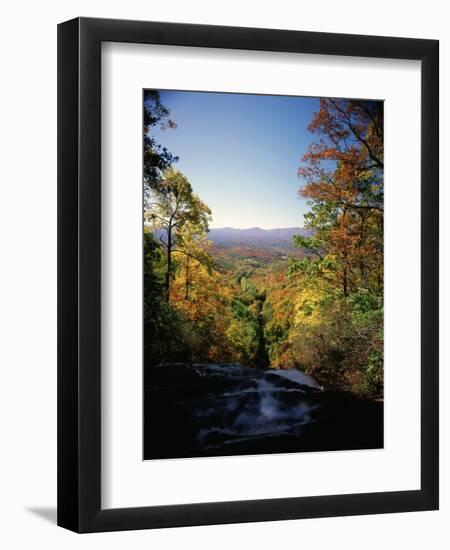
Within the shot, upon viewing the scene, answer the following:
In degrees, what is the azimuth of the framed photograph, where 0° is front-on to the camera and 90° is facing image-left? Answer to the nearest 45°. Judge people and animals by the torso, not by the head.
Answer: approximately 315°
